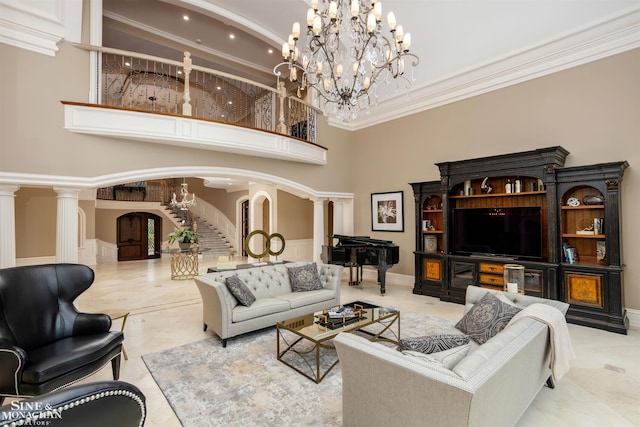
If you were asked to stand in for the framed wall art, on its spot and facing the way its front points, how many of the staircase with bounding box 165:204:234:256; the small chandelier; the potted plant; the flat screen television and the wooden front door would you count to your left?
1

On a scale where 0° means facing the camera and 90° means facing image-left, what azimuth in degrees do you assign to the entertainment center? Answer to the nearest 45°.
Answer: approximately 45°

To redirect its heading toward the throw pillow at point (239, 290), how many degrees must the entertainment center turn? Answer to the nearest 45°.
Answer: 0° — it already faces it

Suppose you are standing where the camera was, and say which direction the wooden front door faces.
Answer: facing the viewer

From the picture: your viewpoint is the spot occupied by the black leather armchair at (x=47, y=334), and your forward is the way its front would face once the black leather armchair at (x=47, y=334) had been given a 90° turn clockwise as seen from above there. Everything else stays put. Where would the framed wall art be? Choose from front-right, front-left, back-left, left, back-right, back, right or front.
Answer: back-left

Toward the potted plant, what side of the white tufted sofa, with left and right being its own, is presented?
back

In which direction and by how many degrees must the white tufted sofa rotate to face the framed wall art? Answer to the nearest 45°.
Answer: approximately 90° to its left

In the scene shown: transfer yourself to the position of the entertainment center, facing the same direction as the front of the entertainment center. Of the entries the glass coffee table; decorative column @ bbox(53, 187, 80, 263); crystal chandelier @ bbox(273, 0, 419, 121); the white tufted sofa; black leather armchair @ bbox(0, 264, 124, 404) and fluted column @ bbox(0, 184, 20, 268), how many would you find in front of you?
6

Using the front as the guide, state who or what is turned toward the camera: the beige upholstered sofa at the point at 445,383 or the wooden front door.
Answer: the wooden front door

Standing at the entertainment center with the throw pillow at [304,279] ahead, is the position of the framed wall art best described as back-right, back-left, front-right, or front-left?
front-right

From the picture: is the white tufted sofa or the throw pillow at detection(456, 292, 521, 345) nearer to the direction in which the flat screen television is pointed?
the white tufted sofa

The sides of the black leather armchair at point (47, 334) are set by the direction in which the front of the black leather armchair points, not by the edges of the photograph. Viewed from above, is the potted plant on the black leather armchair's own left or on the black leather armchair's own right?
on the black leather armchair's own left

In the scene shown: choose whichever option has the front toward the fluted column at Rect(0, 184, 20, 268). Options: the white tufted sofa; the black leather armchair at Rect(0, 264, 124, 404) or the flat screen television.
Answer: the flat screen television

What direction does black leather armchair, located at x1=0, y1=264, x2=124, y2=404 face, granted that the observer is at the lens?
facing the viewer and to the right of the viewer

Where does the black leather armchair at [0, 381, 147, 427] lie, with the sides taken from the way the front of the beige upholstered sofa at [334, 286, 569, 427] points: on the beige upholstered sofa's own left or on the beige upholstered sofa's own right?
on the beige upholstered sofa's own left

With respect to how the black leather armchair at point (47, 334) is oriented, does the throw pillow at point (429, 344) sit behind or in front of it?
in front

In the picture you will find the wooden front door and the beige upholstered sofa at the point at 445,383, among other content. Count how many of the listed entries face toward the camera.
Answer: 1

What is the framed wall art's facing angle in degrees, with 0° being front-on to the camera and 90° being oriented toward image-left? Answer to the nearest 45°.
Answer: approximately 45°

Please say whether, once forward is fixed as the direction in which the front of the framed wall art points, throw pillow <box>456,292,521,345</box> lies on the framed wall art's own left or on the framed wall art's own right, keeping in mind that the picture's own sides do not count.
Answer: on the framed wall art's own left
